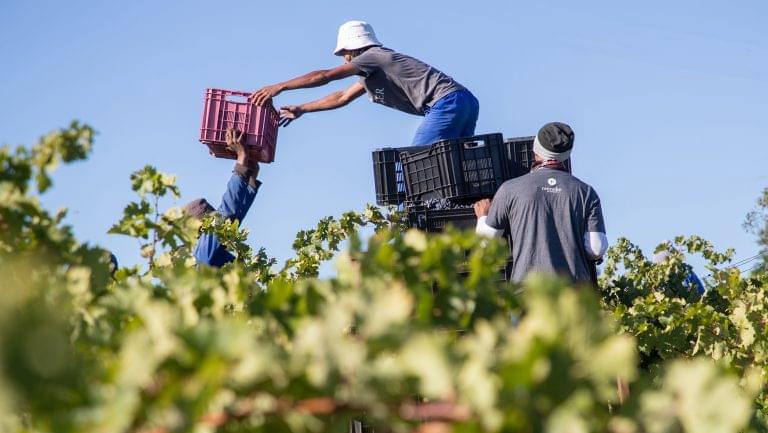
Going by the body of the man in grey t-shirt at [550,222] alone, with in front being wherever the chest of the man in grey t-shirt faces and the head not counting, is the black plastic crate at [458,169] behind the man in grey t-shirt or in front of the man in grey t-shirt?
in front

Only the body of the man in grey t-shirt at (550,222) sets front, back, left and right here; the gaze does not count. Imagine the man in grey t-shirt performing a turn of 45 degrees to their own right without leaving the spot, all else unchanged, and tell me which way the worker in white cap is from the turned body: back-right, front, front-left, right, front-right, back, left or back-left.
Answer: left

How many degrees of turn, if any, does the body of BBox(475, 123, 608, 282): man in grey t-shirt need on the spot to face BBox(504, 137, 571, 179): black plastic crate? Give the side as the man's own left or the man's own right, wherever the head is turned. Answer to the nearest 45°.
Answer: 0° — they already face it

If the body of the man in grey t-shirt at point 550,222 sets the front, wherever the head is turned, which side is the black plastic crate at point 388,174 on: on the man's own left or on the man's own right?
on the man's own left

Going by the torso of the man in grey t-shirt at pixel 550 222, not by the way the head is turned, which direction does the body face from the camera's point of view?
away from the camera

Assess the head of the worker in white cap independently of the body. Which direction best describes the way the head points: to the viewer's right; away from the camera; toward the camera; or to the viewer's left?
to the viewer's left

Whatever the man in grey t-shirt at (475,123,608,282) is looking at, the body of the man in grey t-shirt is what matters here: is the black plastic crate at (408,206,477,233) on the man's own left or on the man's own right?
on the man's own left
